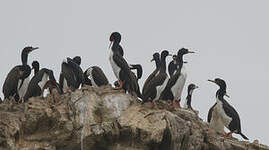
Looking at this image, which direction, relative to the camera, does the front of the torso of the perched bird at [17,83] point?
to the viewer's right

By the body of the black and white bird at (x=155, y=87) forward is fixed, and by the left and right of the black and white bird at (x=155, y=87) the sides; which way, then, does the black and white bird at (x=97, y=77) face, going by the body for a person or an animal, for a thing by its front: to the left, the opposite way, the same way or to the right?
the opposite way
